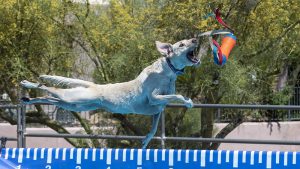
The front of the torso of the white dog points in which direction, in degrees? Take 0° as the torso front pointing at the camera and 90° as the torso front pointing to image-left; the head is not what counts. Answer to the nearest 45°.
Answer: approximately 270°
